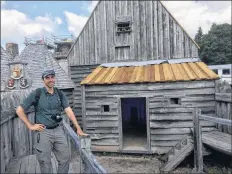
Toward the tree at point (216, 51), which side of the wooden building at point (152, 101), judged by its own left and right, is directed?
back

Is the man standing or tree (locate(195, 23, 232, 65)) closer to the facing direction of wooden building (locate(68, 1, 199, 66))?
the man standing

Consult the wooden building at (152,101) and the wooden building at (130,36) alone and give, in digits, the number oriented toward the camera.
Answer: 2

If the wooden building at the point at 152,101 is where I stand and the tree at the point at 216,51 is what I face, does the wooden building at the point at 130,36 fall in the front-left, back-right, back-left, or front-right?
front-left

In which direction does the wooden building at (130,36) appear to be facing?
toward the camera

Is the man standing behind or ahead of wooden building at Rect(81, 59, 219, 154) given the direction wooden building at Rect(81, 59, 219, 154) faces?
ahead

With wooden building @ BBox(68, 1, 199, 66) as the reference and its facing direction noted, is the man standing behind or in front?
in front

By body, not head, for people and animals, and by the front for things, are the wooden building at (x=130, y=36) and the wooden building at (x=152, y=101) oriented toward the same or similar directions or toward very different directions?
same or similar directions

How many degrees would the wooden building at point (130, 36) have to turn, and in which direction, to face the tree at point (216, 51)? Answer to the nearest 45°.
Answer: approximately 135° to its left

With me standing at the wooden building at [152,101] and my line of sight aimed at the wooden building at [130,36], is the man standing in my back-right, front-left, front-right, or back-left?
back-left

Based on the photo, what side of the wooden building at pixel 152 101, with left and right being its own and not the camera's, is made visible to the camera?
front
